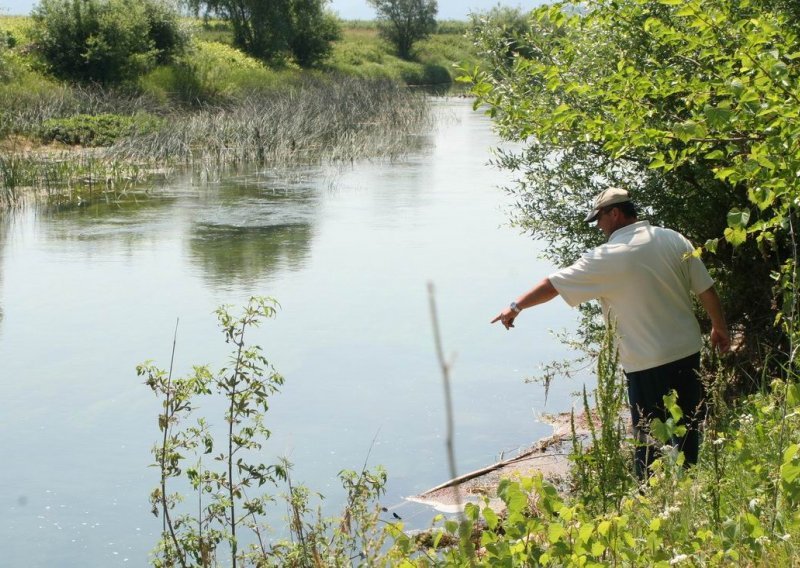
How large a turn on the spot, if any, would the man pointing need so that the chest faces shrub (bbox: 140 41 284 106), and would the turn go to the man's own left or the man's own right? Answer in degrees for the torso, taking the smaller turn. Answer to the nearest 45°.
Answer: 0° — they already face it

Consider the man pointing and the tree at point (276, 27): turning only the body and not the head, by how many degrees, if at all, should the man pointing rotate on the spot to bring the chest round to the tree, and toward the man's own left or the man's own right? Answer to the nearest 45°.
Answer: approximately 45° to the man's own right

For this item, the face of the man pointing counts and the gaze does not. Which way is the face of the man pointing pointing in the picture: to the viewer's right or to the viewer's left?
to the viewer's left

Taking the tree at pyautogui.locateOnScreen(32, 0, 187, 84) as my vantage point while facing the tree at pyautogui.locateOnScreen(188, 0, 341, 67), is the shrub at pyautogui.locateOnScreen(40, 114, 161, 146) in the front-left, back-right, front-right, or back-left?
back-right

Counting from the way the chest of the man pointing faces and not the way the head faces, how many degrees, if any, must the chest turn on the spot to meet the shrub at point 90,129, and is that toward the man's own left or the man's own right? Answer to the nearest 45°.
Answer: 0° — they already face it

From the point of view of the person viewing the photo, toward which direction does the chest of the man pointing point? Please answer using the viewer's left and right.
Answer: facing away from the viewer and to the left of the viewer
